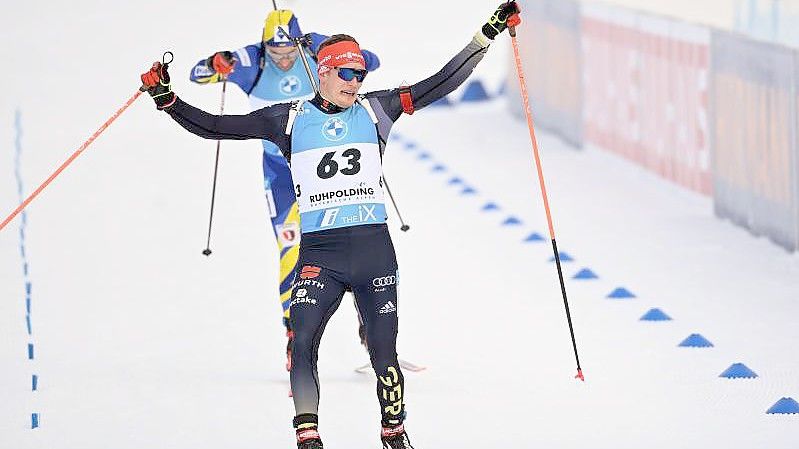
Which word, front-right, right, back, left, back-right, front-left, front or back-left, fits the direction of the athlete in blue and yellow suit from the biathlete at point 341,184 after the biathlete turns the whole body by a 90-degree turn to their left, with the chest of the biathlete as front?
left

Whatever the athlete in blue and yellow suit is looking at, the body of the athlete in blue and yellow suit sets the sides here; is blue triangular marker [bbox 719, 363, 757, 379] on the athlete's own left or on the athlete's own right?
on the athlete's own left

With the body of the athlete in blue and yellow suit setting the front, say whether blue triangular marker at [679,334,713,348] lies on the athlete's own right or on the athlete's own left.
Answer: on the athlete's own left

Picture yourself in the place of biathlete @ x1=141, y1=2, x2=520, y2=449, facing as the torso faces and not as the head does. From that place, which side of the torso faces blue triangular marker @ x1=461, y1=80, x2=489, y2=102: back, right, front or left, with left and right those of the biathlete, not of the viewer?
back

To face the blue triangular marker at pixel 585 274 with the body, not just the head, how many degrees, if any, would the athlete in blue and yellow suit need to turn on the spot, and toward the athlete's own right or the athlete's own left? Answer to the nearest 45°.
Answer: approximately 135° to the athlete's own left

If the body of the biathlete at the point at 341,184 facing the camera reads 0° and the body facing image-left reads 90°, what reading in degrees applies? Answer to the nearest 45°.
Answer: approximately 0°

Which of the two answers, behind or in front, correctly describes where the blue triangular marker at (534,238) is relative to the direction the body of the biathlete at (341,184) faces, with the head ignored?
behind

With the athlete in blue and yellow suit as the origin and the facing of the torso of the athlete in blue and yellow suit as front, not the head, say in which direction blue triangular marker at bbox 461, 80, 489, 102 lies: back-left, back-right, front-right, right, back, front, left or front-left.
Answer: back

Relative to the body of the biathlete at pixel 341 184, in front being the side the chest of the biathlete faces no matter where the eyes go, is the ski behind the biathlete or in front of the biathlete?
behind
